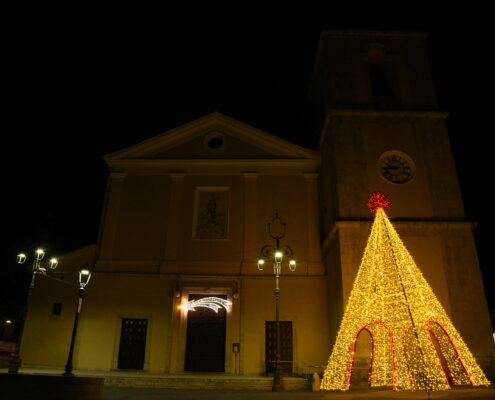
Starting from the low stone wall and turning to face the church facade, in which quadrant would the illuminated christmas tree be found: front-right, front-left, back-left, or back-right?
front-right

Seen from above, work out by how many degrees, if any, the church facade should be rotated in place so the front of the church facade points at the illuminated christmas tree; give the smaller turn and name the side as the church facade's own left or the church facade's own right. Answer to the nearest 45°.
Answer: approximately 45° to the church facade's own left

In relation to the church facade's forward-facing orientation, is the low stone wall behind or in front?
in front

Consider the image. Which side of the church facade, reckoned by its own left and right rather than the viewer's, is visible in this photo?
front
